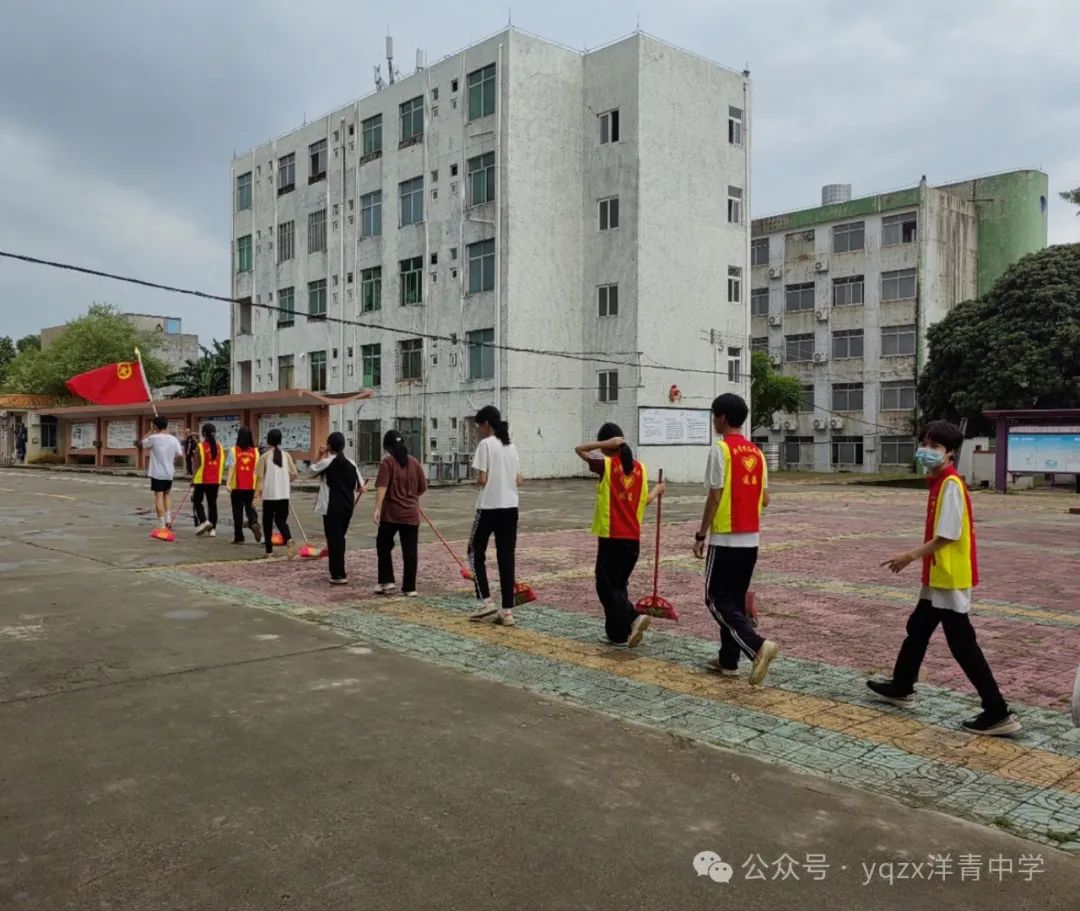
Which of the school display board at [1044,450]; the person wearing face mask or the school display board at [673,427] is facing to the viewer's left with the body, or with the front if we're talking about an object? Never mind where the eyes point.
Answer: the person wearing face mask

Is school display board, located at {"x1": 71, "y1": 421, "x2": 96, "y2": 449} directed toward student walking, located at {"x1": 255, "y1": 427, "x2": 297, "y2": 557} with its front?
yes

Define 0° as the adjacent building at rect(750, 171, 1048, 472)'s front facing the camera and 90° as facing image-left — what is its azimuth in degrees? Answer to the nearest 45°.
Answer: approximately 45°

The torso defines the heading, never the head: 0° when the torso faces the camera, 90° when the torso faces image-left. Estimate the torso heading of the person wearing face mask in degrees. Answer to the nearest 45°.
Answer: approximately 90°

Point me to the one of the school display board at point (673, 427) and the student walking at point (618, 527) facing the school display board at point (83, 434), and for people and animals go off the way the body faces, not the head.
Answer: the student walking

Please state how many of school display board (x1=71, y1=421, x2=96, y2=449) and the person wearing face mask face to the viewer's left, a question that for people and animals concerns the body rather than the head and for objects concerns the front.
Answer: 1

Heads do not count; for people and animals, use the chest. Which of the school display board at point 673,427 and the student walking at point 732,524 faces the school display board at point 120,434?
the student walking

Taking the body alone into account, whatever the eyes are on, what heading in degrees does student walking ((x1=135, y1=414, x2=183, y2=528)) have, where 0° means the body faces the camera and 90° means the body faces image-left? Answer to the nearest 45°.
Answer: approximately 135°

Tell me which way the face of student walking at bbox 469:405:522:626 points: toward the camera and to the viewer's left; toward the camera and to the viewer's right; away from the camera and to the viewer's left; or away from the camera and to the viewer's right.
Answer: away from the camera and to the viewer's left

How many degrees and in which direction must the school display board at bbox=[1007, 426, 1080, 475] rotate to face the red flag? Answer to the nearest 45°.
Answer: approximately 45° to its right

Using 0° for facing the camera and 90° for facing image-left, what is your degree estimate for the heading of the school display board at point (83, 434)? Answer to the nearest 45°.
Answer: approximately 0°

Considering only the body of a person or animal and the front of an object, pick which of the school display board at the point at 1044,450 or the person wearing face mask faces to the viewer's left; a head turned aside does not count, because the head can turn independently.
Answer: the person wearing face mask

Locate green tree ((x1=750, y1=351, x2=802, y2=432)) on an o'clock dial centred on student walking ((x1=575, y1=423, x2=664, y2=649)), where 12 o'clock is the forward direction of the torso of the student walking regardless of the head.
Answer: The green tree is roughly at 2 o'clock from the student walking.
